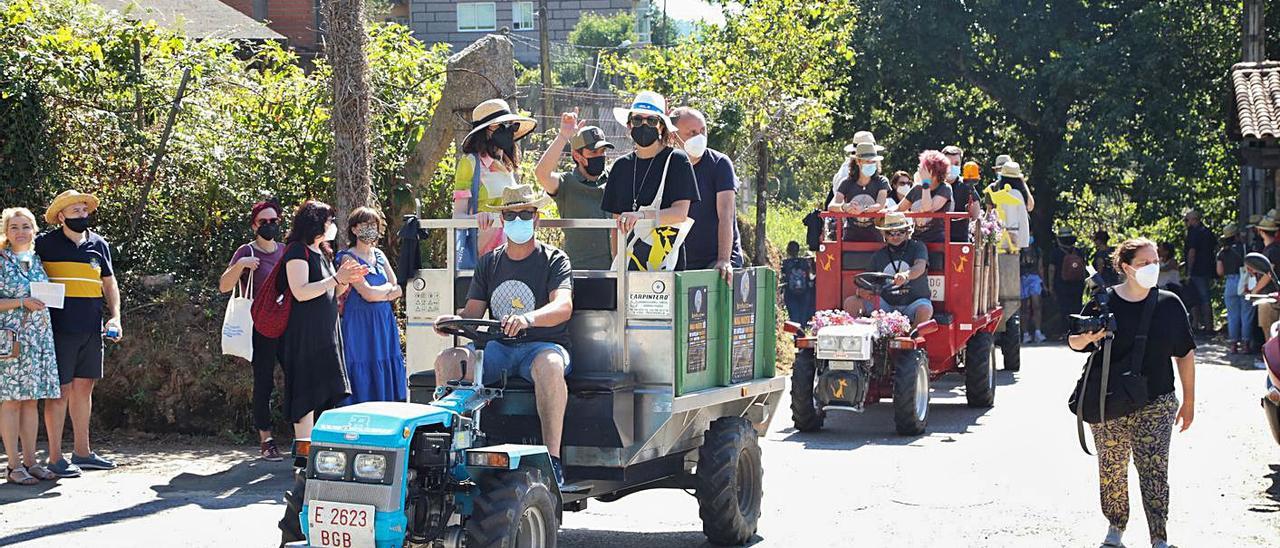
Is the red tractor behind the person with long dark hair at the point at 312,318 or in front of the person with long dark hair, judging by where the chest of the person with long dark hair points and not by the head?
in front

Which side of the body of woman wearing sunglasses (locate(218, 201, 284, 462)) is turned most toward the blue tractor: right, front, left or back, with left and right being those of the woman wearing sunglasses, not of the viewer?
front

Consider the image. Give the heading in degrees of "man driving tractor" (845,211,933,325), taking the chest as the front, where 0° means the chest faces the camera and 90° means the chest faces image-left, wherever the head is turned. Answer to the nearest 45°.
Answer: approximately 45°

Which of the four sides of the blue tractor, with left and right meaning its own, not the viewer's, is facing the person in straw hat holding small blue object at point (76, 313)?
right

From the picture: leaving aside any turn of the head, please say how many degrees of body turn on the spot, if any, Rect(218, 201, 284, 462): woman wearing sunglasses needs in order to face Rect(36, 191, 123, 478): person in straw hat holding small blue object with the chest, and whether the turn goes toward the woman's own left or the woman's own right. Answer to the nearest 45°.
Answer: approximately 135° to the woman's own right

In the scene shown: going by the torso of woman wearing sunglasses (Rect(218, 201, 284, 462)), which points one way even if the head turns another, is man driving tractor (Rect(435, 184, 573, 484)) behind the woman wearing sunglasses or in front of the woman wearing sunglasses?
in front

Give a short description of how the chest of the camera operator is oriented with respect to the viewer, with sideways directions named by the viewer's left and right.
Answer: facing the viewer

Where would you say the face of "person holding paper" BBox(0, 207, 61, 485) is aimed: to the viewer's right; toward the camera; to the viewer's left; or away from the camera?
toward the camera

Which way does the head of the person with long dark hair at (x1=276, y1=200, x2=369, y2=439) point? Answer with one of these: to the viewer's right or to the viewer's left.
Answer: to the viewer's right

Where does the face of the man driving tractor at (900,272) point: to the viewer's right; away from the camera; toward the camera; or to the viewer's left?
toward the camera
